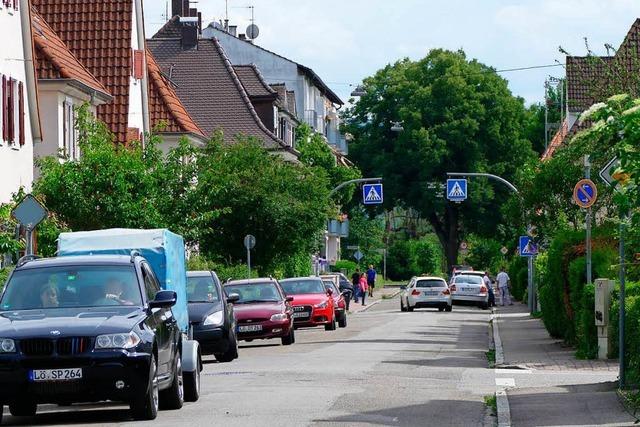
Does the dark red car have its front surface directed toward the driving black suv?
yes

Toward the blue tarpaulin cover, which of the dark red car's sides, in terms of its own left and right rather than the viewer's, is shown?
front

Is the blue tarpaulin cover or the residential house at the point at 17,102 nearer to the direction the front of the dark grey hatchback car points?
the blue tarpaulin cover

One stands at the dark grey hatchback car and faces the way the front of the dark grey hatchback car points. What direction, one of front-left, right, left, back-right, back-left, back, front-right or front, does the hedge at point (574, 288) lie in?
left

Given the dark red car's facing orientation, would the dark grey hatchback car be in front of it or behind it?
in front

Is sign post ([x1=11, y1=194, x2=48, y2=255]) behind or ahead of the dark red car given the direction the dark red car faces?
ahead

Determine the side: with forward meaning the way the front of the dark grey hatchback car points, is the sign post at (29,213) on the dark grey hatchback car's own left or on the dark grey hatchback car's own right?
on the dark grey hatchback car's own right

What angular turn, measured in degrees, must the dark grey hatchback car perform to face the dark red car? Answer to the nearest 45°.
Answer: approximately 180°

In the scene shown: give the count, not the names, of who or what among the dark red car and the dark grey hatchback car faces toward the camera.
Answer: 2

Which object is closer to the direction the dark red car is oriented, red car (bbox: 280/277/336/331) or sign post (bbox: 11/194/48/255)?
the sign post

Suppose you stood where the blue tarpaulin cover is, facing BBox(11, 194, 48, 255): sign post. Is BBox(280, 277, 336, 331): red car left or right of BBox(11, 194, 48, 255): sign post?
right

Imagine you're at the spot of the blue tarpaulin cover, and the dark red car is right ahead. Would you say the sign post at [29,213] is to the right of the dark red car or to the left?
left

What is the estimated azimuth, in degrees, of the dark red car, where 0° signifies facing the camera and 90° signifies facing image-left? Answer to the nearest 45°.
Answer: approximately 0°

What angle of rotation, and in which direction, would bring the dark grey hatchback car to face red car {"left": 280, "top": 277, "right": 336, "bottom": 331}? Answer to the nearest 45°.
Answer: approximately 180°
